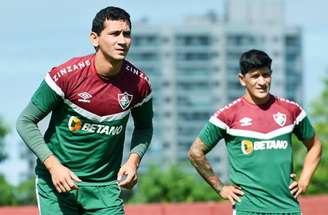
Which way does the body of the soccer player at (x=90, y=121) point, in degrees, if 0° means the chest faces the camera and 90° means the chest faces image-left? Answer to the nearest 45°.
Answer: approximately 315°

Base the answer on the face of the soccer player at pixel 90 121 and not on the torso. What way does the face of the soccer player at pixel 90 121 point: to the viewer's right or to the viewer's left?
to the viewer's right

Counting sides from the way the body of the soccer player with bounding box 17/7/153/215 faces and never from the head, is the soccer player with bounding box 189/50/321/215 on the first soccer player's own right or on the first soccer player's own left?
on the first soccer player's own left
